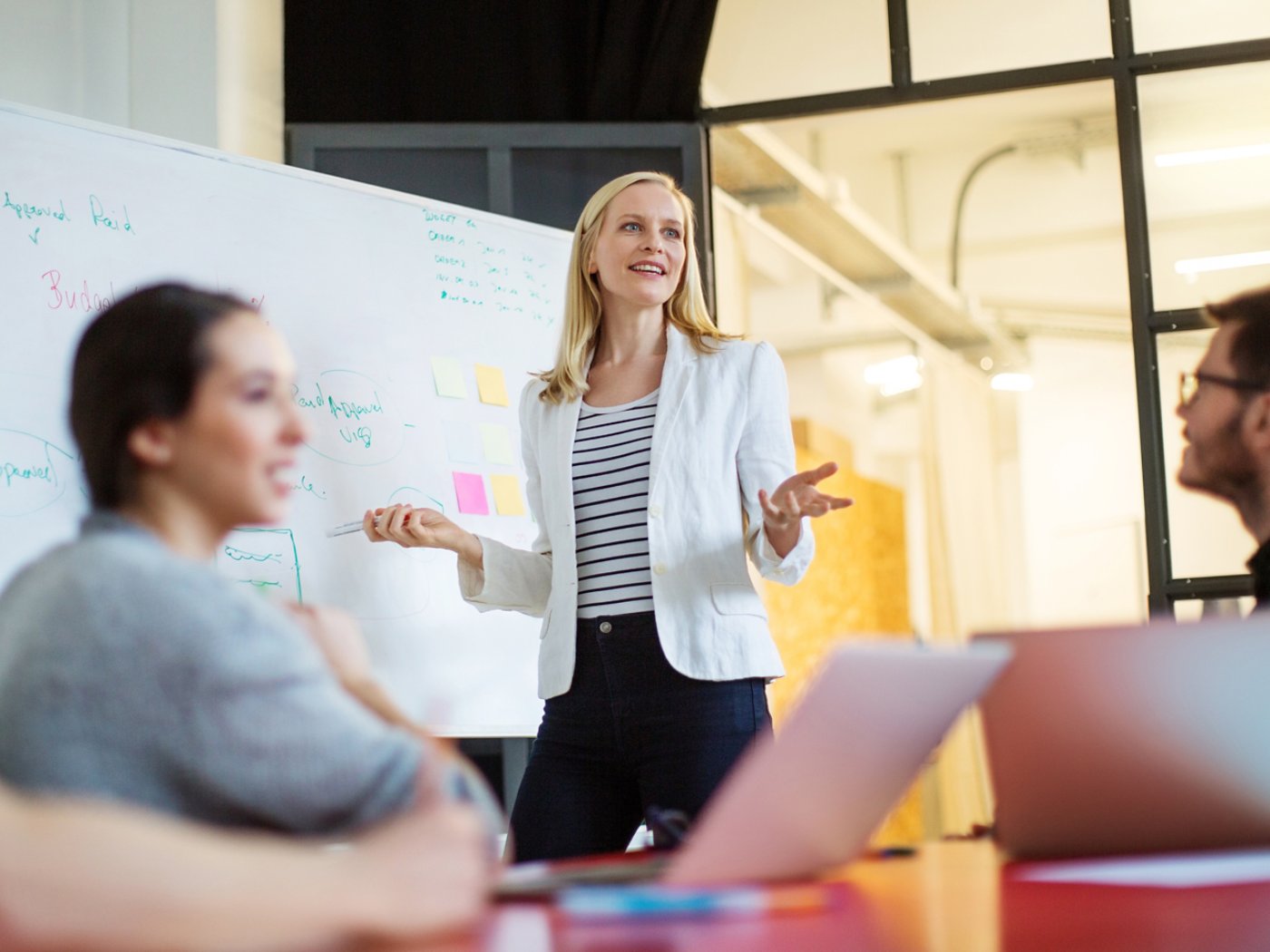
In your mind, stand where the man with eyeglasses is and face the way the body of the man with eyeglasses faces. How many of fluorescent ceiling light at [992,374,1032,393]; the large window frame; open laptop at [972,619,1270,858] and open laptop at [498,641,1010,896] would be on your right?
2

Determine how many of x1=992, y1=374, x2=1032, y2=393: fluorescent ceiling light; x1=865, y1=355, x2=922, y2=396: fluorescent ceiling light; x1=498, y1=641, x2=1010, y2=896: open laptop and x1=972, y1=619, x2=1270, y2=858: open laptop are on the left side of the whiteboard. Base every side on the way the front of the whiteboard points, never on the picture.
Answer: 2

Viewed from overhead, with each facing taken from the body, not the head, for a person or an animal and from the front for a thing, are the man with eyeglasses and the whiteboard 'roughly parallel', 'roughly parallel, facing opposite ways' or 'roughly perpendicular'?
roughly parallel, facing opposite ways

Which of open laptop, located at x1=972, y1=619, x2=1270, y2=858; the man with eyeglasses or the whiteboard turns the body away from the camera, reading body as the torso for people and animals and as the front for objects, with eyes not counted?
the open laptop

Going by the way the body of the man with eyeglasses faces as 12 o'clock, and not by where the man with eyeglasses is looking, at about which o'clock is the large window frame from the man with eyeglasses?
The large window frame is roughly at 3 o'clock from the man with eyeglasses.

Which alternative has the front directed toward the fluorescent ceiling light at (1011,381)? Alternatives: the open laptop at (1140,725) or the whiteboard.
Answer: the open laptop

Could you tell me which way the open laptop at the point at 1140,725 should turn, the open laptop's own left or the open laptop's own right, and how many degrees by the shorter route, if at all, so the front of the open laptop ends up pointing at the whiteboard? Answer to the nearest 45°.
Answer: approximately 45° to the open laptop's own left

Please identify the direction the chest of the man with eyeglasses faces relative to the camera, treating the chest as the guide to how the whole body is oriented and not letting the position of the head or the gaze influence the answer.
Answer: to the viewer's left

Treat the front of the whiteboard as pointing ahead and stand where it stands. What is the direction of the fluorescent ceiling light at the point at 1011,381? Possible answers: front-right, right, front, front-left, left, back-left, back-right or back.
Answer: left

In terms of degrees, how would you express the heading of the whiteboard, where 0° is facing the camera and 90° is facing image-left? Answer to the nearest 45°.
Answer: approximately 315°

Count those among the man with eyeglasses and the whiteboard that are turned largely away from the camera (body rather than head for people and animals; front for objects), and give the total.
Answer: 0

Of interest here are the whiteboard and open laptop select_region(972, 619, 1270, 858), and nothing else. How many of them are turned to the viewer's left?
0

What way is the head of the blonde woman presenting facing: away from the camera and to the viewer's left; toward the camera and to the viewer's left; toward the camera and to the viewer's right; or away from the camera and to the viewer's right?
toward the camera and to the viewer's right

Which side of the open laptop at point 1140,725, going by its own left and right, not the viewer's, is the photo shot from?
back

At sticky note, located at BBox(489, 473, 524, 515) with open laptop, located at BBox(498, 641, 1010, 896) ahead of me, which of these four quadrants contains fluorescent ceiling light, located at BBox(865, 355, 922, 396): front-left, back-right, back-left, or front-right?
back-left

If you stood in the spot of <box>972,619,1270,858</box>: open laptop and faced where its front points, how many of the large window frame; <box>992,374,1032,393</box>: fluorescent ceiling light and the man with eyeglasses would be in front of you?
3

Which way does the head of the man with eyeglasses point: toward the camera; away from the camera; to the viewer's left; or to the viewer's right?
to the viewer's left
